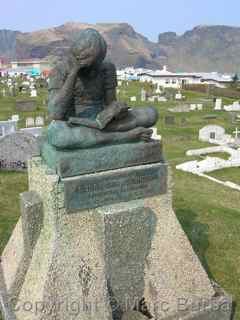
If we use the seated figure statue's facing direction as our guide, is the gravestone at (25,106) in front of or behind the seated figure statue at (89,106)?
behind

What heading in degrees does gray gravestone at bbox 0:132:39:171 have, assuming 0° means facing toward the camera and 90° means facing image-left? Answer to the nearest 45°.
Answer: approximately 0°

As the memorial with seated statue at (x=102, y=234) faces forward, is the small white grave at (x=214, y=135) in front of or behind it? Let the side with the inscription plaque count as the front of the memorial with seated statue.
behind

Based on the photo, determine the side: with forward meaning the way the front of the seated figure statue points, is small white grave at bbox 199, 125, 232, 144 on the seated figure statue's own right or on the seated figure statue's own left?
on the seated figure statue's own left

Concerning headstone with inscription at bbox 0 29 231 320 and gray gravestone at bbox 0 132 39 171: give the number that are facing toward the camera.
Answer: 2

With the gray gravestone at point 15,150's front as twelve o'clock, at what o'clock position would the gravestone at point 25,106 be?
The gravestone is roughly at 6 o'clock from the gray gravestone.

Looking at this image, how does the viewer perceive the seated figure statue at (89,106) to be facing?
facing the viewer and to the right of the viewer

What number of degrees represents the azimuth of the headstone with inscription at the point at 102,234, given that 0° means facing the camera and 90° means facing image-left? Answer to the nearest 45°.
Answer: approximately 0°
